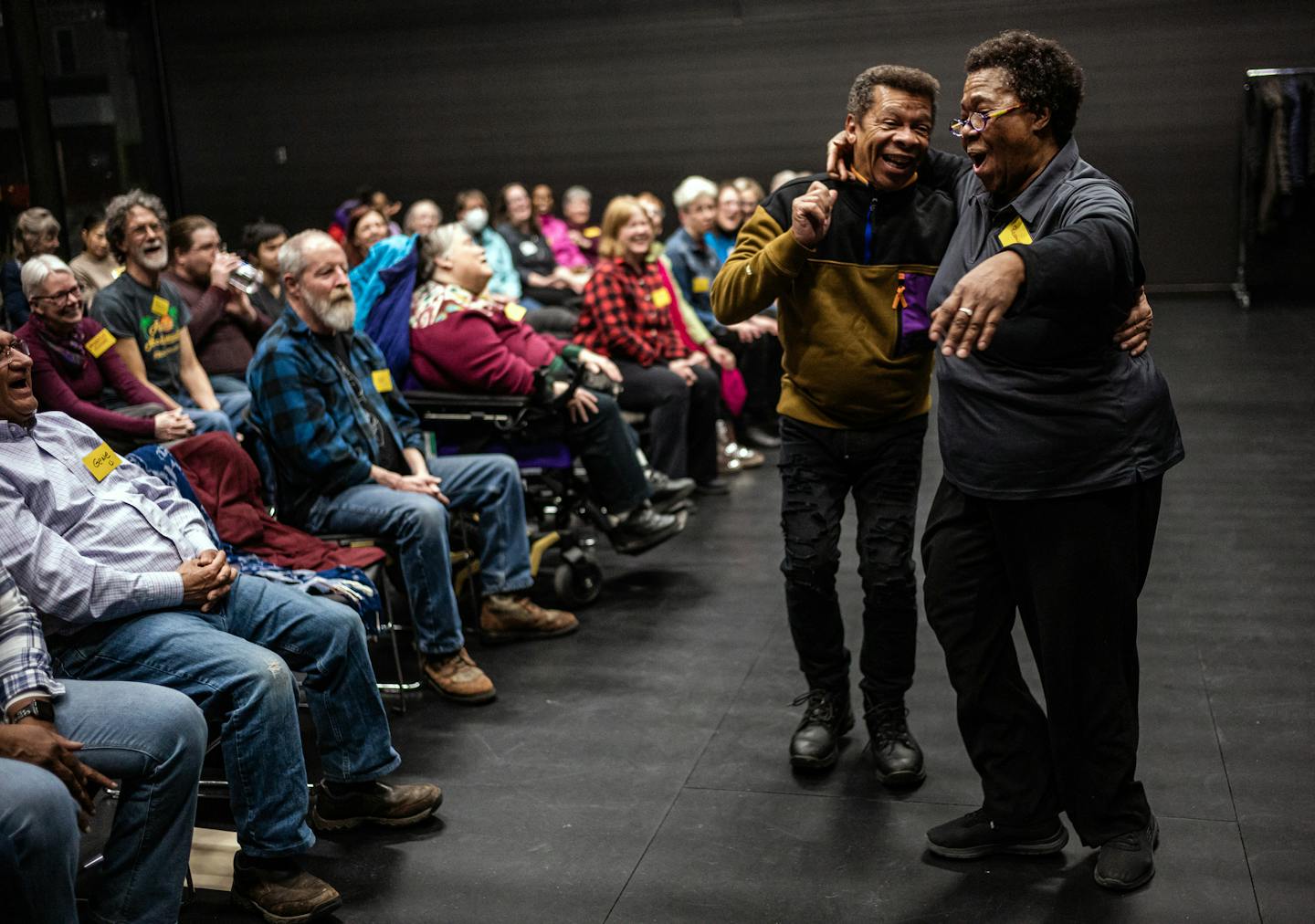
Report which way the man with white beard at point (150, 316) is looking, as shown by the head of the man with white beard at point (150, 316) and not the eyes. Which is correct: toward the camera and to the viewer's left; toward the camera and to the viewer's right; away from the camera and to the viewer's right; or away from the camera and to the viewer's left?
toward the camera and to the viewer's right

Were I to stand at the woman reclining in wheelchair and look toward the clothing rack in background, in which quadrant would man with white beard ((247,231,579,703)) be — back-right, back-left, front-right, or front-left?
back-right

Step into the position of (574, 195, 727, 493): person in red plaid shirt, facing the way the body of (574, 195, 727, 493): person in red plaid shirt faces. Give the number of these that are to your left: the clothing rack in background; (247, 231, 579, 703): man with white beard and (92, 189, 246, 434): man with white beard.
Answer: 1

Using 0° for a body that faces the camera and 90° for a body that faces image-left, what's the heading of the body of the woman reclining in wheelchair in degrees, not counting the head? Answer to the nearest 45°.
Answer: approximately 270°

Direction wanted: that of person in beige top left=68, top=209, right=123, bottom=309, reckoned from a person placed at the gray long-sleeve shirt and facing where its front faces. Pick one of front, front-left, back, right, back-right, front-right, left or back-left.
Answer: right

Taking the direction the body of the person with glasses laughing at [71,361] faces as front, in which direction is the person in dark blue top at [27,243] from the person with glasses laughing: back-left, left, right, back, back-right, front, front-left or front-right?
back-left

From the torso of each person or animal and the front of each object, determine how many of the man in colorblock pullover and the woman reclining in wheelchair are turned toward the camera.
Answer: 1

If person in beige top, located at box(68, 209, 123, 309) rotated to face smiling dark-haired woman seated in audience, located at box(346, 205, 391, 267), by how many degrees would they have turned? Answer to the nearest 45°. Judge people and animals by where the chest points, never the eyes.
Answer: approximately 45° to their left

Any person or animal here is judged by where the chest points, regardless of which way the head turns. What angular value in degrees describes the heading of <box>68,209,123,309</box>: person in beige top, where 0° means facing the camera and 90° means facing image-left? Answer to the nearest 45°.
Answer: approximately 315°
